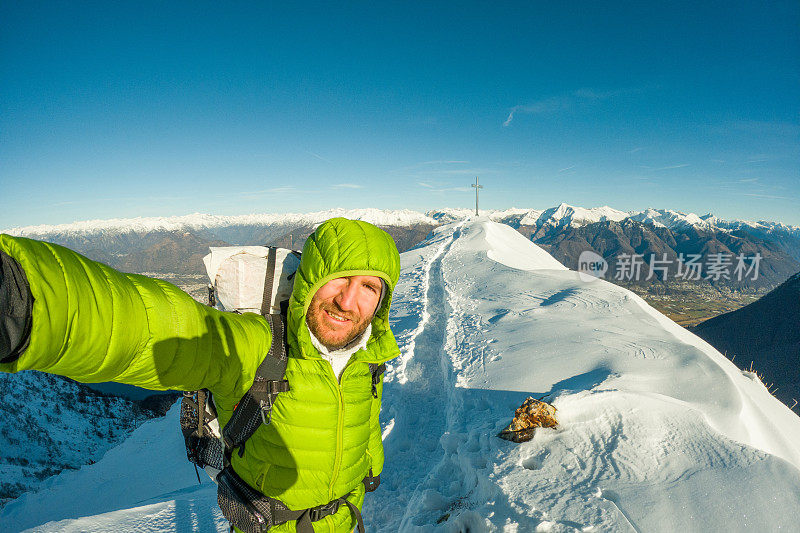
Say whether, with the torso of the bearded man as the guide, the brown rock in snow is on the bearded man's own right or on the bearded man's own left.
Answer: on the bearded man's own left

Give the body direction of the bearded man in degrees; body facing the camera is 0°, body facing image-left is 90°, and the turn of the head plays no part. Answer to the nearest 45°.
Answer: approximately 315°

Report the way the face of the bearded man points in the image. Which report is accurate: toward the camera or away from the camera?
toward the camera
